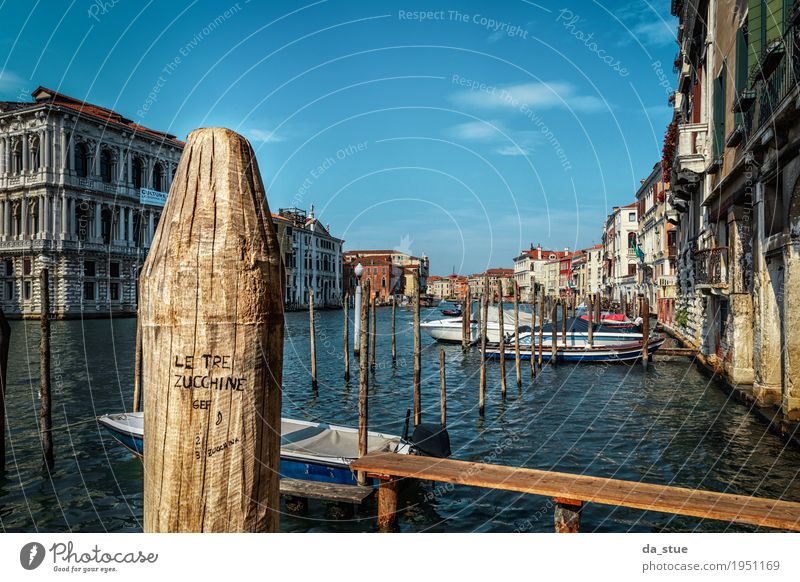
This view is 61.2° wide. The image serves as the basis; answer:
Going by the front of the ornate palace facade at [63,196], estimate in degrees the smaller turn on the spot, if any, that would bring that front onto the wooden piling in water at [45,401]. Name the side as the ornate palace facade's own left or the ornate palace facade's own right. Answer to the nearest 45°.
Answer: approximately 45° to the ornate palace facade's own right

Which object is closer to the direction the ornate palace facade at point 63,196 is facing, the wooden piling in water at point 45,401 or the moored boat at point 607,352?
the moored boat

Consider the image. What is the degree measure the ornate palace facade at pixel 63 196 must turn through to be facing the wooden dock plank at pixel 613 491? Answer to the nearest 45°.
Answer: approximately 45° to its right

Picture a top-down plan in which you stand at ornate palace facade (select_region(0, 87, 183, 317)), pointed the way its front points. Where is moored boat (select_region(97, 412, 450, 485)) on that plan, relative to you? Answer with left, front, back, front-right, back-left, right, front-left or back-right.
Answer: front-right

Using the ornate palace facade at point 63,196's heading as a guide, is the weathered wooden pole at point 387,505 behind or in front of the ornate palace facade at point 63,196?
in front

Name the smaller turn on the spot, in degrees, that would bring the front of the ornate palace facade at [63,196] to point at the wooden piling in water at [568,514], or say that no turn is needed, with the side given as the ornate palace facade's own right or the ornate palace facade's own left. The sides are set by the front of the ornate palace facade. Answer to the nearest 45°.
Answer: approximately 45° to the ornate palace facade's own right

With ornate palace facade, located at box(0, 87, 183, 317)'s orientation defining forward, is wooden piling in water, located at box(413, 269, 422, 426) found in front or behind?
in front

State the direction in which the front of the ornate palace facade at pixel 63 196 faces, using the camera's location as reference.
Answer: facing the viewer and to the right of the viewer

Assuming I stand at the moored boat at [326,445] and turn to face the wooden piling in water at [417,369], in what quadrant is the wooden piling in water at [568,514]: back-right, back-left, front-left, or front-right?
back-right
